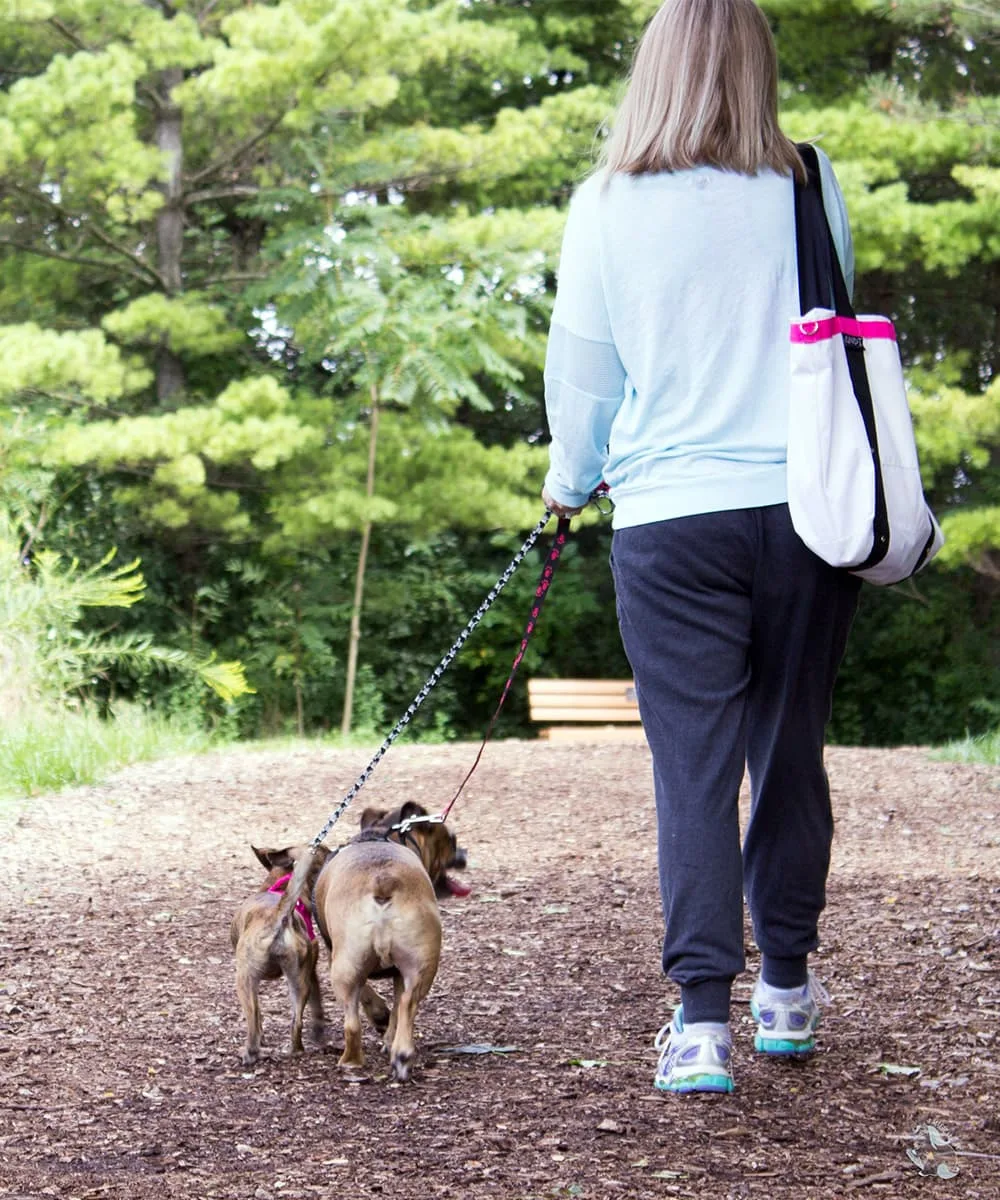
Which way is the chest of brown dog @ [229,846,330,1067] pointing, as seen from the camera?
away from the camera

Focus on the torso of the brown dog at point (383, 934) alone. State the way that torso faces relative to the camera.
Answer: away from the camera

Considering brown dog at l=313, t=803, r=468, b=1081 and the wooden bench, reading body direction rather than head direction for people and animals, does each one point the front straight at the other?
yes

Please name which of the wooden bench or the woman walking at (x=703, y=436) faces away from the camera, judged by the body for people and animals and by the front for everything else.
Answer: the woman walking

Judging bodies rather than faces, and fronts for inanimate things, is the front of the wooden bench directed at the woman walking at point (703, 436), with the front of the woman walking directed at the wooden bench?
yes

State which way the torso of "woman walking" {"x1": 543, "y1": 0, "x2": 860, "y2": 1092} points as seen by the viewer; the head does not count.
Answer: away from the camera

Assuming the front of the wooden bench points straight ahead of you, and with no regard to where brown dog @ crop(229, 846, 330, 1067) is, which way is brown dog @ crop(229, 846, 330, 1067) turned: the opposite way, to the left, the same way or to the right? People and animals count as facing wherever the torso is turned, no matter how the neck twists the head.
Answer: the opposite way

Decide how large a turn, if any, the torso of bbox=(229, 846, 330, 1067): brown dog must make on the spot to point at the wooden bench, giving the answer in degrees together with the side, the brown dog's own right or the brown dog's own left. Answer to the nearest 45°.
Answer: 0° — it already faces it

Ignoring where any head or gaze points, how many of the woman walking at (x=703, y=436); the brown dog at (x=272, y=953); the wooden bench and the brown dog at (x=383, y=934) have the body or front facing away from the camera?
3
